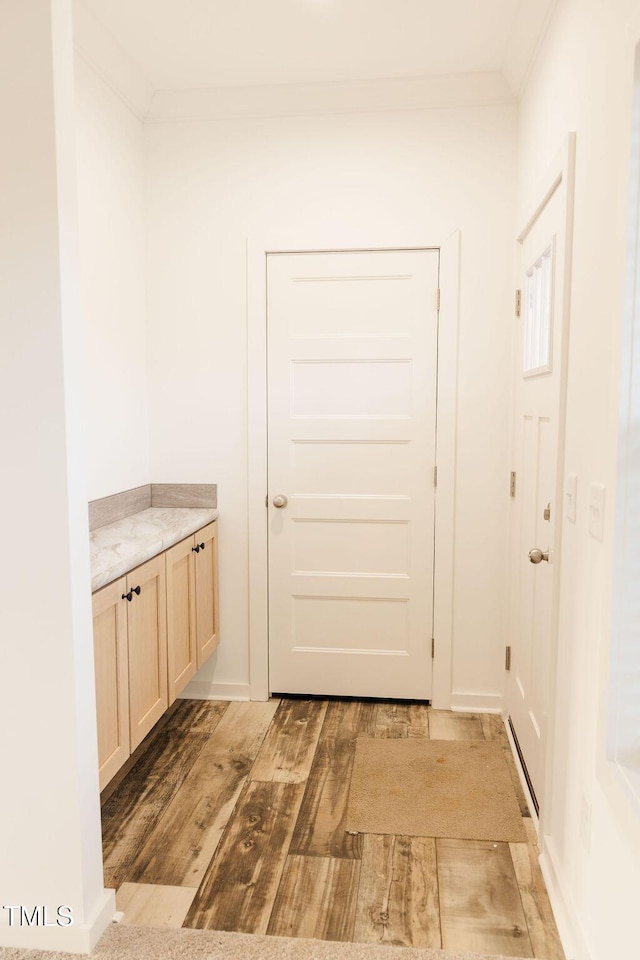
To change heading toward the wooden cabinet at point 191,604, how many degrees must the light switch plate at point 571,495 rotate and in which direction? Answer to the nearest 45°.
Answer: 0° — it already faces it

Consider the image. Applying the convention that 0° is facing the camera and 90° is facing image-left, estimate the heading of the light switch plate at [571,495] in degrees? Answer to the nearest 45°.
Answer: approximately 90°

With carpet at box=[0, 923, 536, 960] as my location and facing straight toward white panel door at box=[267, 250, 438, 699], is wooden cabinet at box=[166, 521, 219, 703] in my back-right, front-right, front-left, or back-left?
front-left

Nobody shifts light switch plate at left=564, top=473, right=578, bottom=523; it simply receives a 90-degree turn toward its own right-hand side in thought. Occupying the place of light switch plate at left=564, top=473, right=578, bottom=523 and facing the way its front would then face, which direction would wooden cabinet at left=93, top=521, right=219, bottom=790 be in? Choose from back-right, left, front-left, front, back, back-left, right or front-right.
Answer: left

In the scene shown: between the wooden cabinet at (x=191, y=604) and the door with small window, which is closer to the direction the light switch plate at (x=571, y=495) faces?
the wooden cabinet

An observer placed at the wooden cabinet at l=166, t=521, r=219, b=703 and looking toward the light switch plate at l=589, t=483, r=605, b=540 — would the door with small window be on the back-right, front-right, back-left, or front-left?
front-left

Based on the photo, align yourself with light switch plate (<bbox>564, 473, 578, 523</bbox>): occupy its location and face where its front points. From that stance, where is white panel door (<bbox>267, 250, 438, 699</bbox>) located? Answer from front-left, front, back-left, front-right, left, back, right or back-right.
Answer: front-right

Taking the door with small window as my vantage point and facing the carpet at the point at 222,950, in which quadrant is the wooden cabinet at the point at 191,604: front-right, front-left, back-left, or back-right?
front-right

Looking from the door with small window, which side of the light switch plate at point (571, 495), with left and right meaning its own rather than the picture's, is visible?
right
